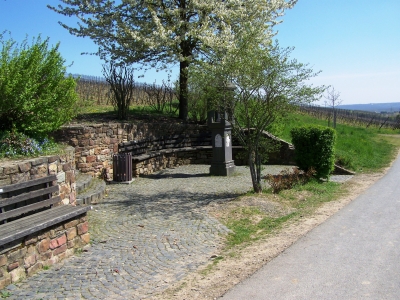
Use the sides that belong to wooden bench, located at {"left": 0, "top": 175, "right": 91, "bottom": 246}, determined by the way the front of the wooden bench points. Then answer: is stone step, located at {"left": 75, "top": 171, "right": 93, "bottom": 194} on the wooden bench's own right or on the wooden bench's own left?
on the wooden bench's own left

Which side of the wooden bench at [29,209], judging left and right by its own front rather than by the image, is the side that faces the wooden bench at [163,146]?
left

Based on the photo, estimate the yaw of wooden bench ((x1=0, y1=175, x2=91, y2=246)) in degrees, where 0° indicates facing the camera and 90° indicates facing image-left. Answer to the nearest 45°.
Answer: approximately 315°

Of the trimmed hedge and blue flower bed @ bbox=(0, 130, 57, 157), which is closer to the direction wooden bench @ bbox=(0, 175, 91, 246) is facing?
the trimmed hedge

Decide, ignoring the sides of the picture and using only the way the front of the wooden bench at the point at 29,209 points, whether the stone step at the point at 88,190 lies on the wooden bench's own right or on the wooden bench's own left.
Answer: on the wooden bench's own left

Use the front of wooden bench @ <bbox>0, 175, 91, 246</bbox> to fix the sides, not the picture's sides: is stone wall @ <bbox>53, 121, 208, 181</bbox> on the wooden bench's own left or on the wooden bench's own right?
on the wooden bench's own left

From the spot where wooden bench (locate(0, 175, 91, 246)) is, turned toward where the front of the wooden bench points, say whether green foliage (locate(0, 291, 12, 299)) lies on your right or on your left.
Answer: on your right

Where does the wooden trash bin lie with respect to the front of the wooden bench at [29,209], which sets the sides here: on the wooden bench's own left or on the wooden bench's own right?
on the wooden bench's own left

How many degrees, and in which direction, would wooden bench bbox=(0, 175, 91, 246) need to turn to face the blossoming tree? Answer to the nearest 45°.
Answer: approximately 90° to its left

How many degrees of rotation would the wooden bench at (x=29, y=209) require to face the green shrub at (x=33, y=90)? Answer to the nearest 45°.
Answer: approximately 135° to its left
